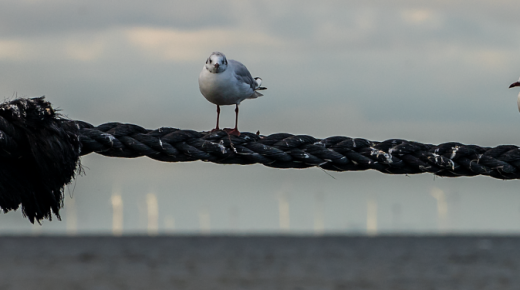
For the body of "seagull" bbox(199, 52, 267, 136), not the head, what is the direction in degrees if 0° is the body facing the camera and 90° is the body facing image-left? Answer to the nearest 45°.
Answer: approximately 45°
